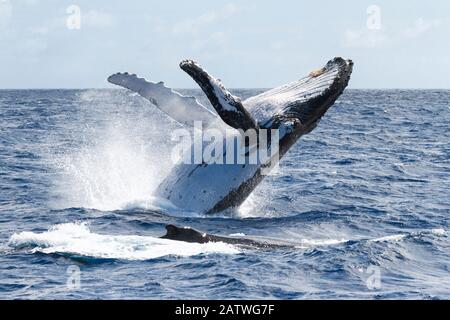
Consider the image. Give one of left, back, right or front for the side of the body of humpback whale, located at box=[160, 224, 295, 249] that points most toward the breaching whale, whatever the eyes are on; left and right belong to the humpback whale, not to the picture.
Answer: left

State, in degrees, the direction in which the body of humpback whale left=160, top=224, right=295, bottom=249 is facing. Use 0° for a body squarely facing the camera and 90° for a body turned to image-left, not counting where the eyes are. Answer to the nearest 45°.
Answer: approximately 270°
